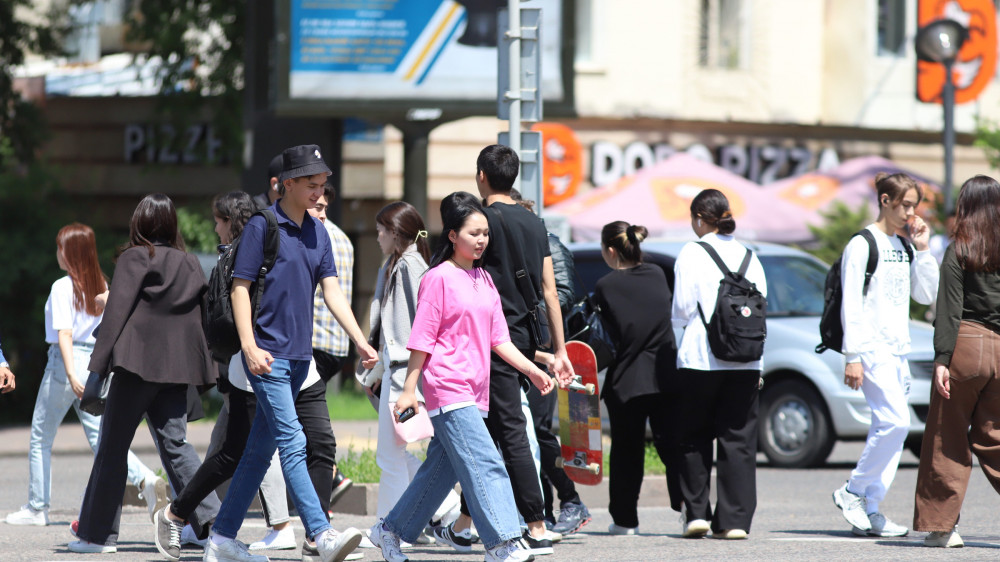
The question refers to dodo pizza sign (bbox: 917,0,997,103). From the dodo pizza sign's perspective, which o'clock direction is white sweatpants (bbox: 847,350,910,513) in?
The white sweatpants is roughly at 12 o'clock from the dodo pizza sign.

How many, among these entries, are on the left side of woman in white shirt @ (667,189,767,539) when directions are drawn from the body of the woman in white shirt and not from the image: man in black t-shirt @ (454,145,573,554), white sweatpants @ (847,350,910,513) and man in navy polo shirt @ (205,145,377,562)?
2

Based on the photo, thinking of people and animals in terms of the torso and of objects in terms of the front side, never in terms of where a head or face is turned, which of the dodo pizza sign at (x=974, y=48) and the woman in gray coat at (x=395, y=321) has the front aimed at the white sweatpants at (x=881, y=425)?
the dodo pizza sign

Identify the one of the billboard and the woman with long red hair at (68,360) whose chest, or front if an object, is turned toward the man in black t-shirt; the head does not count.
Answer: the billboard

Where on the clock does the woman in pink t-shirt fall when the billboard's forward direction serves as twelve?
The woman in pink t-shirt is roughly at 12 o'clock from the billboard.

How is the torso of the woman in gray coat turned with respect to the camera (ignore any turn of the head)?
to the viewer's left

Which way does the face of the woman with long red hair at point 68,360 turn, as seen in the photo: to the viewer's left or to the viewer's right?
to the viewer's left
